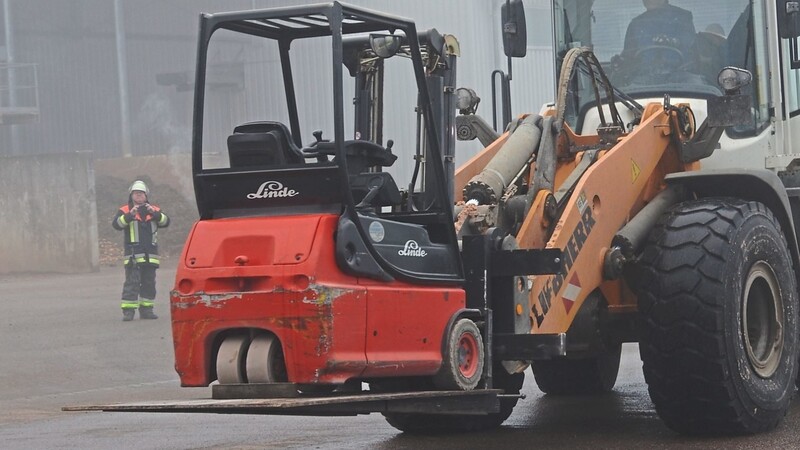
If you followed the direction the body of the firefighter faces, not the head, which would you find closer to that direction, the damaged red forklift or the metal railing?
the damaged red forklift

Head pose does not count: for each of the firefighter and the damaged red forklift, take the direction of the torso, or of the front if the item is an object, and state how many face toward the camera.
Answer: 1

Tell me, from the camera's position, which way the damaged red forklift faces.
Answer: facing away from the viewer and to the right of the viewer

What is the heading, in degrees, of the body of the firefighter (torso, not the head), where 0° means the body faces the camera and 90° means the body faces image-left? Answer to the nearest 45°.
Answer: approximately 0°

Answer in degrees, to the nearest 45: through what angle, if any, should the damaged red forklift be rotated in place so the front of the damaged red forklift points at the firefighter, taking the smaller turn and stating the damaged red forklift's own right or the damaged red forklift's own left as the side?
approximately 45° to the damaged red forklift's own left

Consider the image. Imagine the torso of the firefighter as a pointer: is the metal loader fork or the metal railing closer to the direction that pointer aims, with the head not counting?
the metal loader fork

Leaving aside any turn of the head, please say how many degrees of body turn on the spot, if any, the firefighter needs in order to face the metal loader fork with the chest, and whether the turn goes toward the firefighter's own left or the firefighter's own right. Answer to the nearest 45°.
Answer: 0° — they already face it

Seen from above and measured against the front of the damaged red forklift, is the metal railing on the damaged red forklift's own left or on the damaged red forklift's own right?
on the damaged red forklift's own left
